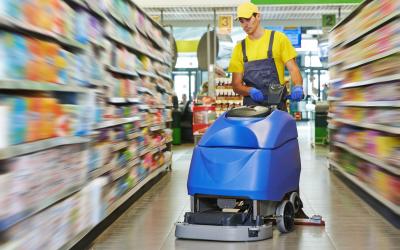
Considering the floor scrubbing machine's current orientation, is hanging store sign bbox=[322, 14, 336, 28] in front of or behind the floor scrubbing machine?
behind

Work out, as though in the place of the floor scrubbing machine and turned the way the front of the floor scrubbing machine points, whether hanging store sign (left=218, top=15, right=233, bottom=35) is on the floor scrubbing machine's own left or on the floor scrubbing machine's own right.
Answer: on the floor scrubbing machine's own right

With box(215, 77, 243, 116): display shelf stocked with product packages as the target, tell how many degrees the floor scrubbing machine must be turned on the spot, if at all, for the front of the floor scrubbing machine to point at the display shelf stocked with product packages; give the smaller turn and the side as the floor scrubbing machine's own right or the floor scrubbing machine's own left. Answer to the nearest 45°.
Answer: approximately 135° to the floor scrubbing machine's own right

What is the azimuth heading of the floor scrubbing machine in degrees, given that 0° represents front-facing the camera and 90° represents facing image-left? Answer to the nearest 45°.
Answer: approximately 45°

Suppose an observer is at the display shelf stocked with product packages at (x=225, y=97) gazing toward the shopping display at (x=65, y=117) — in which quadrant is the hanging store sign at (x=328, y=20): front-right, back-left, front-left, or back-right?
back-left

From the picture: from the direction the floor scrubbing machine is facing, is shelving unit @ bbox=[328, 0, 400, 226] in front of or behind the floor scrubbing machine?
behind
